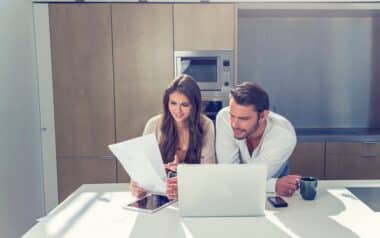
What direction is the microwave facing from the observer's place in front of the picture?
facing the viewer

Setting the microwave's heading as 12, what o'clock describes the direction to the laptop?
The laptop is roughly at 12 o'clock from the microwave.

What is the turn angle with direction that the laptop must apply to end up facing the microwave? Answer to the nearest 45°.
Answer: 0° — it already faces it

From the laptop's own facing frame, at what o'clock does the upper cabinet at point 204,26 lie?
The upper cabinet is roughly at 12 o'clock from the laptop.

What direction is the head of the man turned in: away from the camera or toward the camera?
toward the camera

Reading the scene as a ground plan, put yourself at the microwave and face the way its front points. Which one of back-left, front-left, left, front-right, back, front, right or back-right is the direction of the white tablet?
front

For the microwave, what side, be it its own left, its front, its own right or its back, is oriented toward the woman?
front

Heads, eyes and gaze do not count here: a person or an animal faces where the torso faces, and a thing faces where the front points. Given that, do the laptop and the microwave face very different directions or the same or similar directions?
very different directions

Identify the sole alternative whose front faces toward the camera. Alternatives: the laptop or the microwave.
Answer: the microwave

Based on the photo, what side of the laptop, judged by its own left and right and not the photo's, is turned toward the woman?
front

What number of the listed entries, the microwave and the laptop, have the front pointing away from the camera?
1

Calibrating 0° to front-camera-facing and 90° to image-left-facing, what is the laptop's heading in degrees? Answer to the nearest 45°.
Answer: approximately 180°

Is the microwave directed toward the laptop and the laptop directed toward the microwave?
yes
